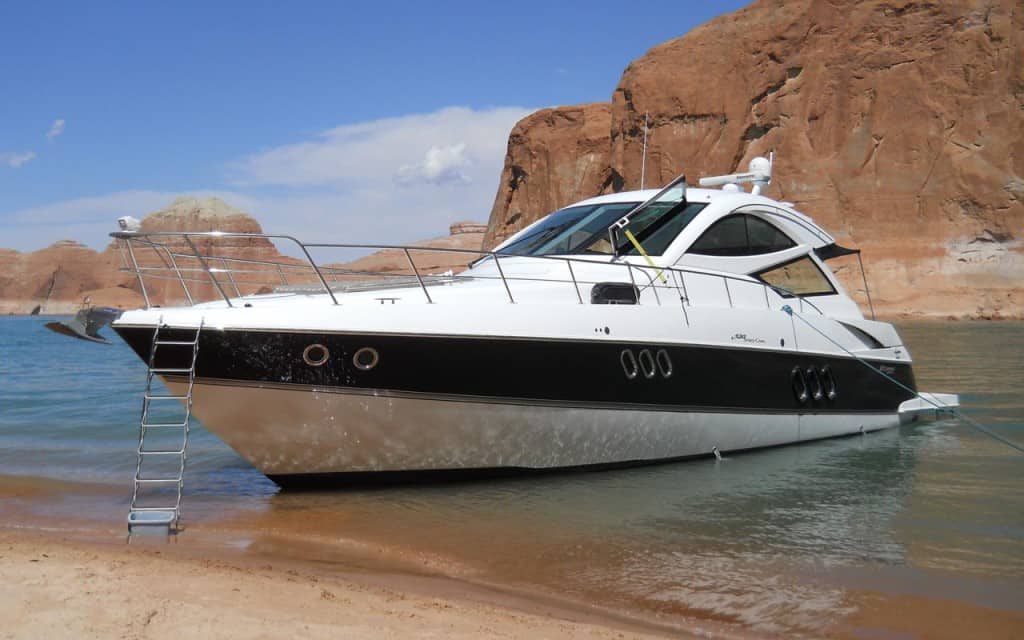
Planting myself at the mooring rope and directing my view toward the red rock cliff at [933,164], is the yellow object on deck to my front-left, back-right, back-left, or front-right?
back-left

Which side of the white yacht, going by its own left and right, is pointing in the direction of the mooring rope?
back

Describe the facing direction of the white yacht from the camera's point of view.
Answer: facing the viewer and to the left of the viewer

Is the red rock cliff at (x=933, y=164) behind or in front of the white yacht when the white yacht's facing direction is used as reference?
behind
